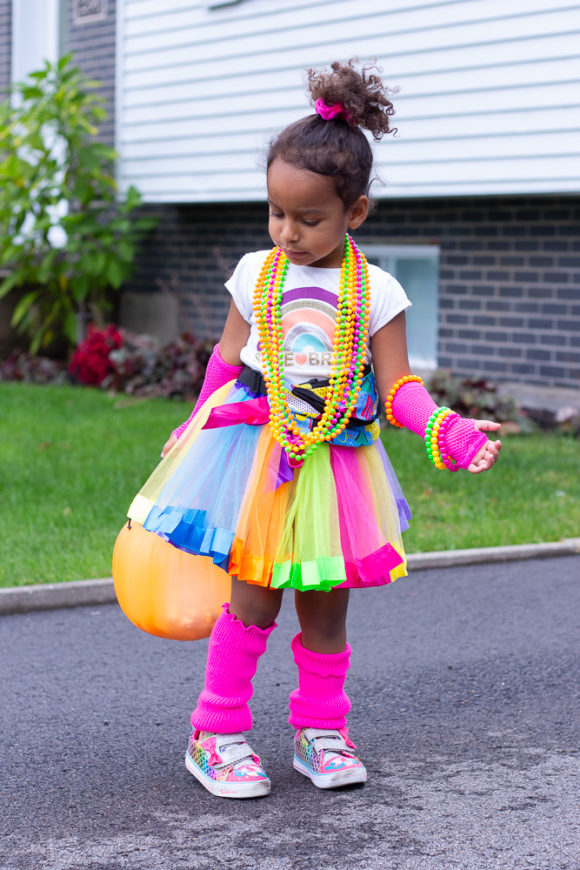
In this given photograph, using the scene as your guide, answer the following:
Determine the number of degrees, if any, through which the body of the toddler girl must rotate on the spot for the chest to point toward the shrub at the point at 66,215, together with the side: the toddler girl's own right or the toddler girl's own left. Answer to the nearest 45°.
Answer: approximately 180°

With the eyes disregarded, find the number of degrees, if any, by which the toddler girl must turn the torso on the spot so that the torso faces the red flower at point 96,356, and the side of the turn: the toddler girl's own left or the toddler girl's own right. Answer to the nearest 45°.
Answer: approximately 180°

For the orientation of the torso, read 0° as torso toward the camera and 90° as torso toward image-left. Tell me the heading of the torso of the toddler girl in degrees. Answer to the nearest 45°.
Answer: approximately 0°
